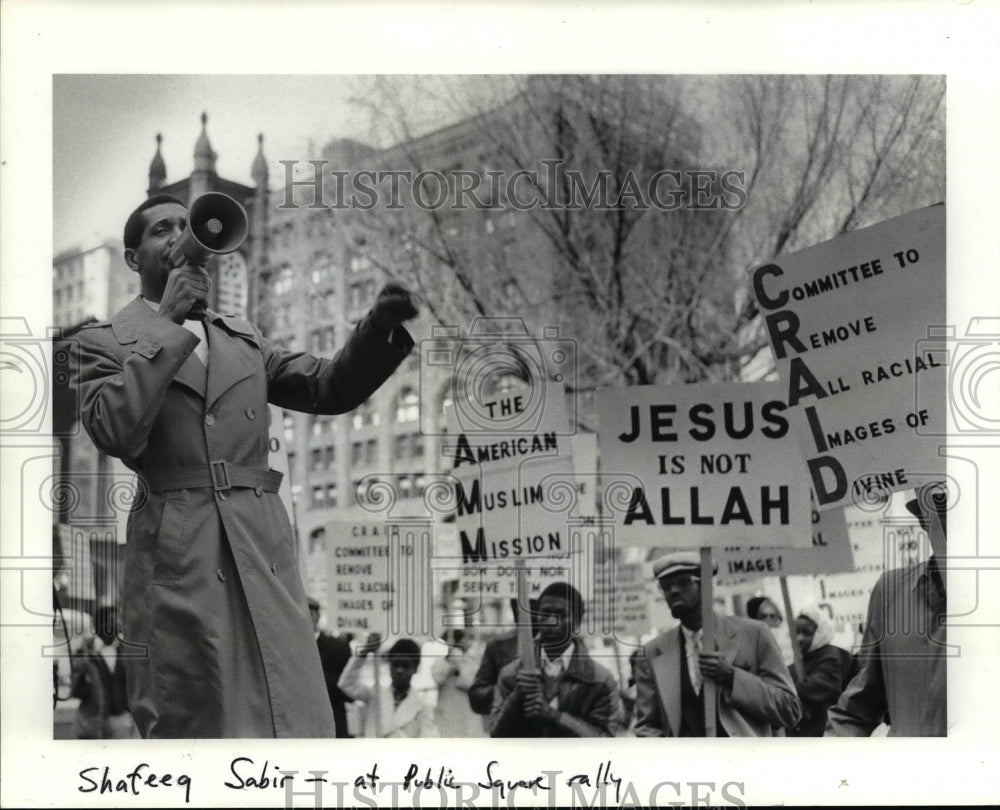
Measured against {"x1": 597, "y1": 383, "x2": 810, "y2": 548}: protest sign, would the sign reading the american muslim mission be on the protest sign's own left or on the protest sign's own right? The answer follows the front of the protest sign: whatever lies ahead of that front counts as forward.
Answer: on the protest sign's own right

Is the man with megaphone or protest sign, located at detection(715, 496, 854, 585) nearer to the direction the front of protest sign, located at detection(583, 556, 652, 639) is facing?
the man with megaphone

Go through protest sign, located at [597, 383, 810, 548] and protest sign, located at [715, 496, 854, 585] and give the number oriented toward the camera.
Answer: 2

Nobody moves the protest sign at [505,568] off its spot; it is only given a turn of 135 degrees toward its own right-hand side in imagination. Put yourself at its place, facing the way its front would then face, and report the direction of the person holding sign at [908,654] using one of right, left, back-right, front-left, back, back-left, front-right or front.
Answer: back-right

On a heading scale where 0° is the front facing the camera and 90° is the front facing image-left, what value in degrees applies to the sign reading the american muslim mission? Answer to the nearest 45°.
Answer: approximately 0°

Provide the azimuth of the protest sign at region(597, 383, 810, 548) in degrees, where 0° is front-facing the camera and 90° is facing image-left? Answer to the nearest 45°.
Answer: approximately 0°

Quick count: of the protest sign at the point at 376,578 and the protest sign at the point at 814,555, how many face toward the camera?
2

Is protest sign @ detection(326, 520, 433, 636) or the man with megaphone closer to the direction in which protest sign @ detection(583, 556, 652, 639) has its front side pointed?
the man with megaphone

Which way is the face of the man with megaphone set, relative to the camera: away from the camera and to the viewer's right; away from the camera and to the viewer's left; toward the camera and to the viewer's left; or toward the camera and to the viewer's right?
toward the camera and to the viewer's right
